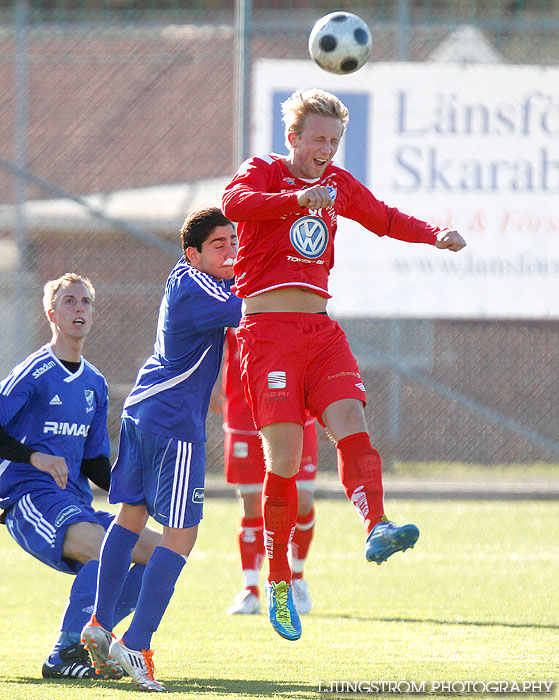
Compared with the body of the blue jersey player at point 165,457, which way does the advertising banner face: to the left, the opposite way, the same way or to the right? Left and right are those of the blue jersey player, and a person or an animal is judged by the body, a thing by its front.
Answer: to the right

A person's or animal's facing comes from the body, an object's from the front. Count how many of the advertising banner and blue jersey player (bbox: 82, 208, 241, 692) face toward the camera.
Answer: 1

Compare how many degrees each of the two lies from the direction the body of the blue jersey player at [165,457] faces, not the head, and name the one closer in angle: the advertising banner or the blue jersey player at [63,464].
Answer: the advertising banner

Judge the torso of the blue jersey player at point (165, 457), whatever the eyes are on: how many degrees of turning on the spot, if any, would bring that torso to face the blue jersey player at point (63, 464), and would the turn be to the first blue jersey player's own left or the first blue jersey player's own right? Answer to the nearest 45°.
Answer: approximately 135° to the first blue jersey player's own left

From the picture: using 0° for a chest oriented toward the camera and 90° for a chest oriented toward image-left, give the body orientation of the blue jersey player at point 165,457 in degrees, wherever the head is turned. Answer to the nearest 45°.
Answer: approximately 270°

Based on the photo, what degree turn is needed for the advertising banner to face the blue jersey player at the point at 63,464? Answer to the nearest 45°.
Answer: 0° — it already faces them

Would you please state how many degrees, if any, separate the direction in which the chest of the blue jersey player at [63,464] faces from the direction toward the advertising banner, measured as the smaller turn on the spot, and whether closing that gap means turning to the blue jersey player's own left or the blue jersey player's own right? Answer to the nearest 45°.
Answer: approximately 90° to the blue jersey player's own left

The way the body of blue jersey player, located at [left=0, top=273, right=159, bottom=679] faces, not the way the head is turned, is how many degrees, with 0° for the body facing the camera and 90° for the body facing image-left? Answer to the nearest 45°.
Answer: approximately 315°

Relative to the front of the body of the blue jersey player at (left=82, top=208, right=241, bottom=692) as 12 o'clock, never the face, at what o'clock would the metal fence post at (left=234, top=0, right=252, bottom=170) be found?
The metal fence post is roughly at 9 o'clock from the blue jersey player.

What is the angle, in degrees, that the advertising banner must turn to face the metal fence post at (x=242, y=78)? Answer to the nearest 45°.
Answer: approximately 45° to its right
